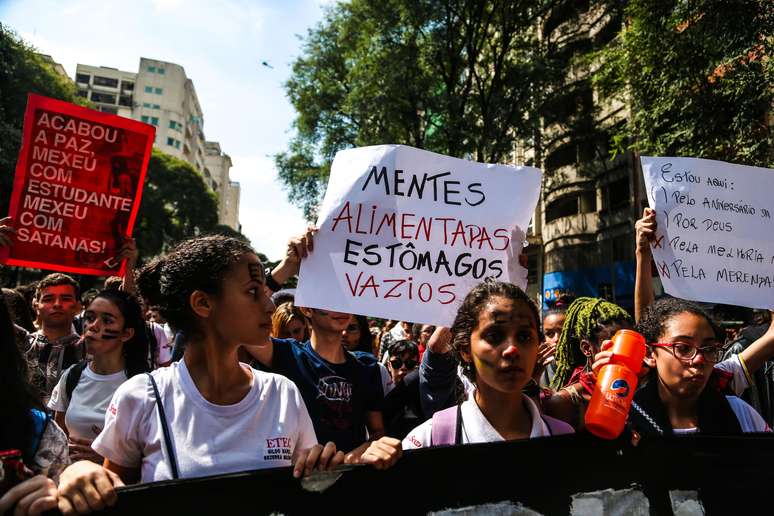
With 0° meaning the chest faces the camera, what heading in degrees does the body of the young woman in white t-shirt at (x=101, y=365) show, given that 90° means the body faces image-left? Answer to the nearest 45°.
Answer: approximately 45°

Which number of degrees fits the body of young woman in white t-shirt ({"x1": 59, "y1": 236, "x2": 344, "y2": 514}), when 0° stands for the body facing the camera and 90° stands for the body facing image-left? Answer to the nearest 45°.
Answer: approximately 315°

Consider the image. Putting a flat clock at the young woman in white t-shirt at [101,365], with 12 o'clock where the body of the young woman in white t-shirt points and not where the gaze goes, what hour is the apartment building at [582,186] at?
The apartment building is roughly at 6 o'clock from the young woman in white t-shirt.

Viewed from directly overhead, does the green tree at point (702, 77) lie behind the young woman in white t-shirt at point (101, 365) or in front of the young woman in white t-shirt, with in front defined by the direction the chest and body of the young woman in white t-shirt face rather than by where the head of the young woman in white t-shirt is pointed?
behind

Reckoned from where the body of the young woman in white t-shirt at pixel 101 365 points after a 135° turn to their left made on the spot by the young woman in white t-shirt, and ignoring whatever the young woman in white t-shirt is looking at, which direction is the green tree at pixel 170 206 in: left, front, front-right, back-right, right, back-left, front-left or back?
left

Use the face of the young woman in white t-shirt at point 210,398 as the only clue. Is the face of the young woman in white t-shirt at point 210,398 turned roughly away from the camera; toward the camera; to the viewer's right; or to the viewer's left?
to the viewer's right

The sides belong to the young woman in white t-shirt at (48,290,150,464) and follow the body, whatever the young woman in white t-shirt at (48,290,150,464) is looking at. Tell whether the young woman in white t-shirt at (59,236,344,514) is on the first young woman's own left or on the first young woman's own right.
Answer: on the first young woman's own left

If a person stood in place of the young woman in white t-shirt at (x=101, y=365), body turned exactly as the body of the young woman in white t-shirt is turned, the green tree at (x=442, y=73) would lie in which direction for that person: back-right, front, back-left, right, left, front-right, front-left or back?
back

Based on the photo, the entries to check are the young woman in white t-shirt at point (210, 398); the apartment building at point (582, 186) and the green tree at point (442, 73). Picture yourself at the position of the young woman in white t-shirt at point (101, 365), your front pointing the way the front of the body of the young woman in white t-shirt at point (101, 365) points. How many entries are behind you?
2

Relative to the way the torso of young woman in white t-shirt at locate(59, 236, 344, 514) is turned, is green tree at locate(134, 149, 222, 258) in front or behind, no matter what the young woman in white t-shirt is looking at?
behind
